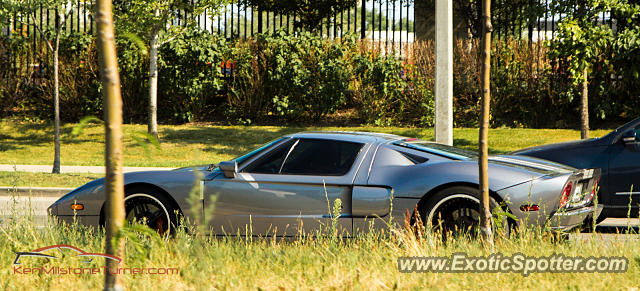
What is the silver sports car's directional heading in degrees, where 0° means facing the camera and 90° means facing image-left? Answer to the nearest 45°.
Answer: approximately 90°

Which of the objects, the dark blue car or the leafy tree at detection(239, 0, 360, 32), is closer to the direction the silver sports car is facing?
the leafy tree

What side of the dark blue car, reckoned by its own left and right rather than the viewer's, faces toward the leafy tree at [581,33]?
right

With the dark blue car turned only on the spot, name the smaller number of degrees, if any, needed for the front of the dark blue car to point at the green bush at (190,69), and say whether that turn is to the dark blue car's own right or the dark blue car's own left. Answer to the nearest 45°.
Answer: approximately 45° to the dark blue car's own right

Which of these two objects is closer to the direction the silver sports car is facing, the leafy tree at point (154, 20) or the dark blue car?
the leafy tree

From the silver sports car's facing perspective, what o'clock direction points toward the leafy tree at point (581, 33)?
The leafy tree is roughly at 4 o'clock from the silver sports car.

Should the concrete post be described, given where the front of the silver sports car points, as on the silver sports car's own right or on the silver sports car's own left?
on the silver sports car's own right

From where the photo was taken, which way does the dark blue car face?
to the viewer's left
